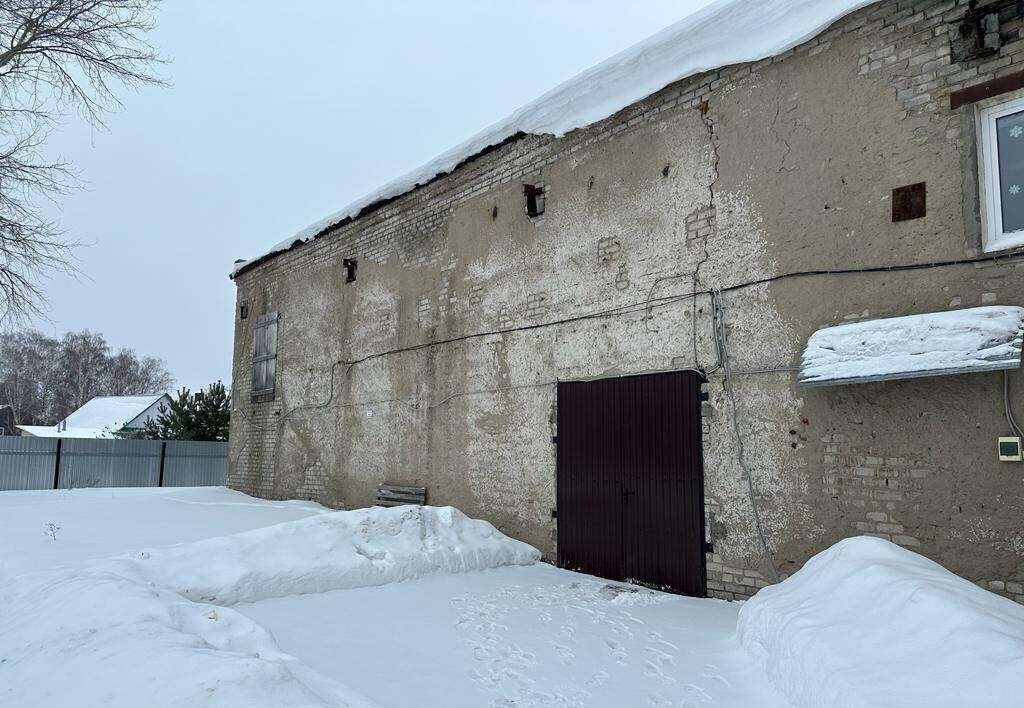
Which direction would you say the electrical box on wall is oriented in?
toward the camera

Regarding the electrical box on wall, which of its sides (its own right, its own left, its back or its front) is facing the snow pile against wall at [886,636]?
front

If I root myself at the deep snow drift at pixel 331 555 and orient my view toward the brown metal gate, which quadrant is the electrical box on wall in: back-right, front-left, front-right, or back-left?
front-right

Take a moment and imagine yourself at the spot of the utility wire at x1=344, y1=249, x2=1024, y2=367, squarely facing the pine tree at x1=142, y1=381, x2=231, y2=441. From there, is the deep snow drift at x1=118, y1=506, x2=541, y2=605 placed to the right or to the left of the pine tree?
left
